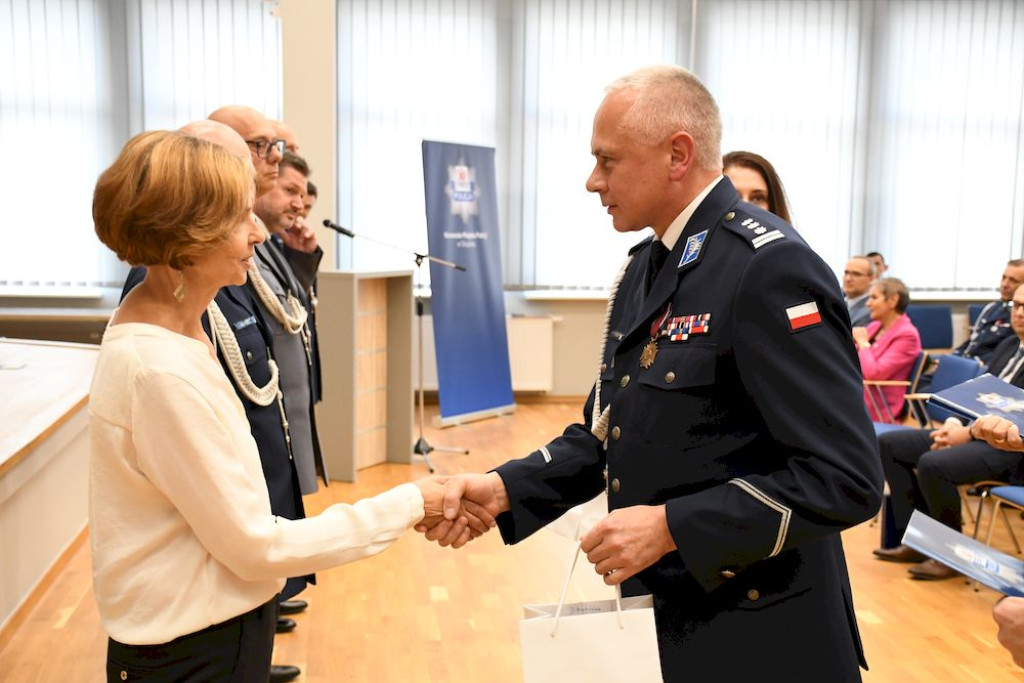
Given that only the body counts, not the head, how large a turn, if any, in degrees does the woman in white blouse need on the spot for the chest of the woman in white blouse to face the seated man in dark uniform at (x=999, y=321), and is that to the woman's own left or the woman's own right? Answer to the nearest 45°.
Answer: approximately 45° to the woman's own left

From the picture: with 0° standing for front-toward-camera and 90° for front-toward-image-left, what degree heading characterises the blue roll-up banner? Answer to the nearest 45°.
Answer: approximately 315°

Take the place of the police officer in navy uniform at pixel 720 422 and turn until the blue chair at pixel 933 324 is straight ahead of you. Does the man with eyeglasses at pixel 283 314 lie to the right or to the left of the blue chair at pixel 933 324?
left

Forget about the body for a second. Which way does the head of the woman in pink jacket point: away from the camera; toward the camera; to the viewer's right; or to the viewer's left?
to the viewer's left

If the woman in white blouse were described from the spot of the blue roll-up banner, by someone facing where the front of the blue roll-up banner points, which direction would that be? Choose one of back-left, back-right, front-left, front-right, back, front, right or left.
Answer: front-right

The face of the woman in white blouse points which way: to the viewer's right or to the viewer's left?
to the viewer's right

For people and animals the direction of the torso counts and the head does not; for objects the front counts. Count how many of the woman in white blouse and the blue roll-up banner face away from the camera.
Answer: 0

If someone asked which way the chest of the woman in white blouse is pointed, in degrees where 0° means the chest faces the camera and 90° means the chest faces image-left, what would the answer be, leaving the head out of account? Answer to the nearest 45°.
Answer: approximately 270°

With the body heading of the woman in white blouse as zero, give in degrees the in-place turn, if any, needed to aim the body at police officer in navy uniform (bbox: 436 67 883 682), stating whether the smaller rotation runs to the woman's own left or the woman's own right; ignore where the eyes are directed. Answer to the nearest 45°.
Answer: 0° — they already face them

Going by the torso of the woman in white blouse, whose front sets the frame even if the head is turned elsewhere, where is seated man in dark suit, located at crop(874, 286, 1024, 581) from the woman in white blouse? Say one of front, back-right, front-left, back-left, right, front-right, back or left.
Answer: front-left

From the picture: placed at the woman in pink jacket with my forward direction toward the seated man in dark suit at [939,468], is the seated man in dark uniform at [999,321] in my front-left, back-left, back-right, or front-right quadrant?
back-left

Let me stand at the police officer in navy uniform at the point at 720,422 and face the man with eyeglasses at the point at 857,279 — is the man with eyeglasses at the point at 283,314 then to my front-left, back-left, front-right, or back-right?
front-left

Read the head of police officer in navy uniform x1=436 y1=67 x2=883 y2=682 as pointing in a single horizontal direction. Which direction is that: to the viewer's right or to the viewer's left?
to the viewer's left

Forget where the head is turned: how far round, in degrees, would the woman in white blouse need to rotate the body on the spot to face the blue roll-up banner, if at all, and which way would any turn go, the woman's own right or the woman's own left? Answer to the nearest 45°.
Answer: approximately 90° to the woman's own left

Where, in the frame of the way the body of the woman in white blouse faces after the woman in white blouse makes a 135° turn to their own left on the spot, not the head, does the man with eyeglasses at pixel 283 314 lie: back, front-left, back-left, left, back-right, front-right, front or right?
front-right
